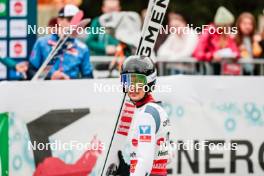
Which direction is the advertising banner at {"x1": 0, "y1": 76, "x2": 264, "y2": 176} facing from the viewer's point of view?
toward the camera

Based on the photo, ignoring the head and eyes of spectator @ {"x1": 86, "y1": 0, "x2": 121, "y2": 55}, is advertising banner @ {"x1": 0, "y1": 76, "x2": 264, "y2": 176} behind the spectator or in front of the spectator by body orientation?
in front

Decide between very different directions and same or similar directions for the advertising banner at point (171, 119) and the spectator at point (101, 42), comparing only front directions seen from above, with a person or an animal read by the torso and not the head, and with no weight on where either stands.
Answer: same or similar directions

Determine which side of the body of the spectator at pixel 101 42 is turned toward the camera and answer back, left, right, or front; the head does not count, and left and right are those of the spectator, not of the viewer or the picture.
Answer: front

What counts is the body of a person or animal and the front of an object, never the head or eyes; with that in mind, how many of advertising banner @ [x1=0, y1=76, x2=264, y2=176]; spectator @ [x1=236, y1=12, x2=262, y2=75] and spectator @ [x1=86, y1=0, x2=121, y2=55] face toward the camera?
3

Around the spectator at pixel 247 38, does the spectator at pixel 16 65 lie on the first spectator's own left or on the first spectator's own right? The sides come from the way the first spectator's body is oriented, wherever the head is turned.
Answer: on the first spectator's own right

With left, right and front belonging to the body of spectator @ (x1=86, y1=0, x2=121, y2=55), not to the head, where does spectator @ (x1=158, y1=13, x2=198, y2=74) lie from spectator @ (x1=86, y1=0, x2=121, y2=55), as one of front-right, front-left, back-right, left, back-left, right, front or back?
left

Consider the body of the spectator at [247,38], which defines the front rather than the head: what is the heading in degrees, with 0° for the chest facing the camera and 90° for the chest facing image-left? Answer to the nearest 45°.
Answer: approximately 0°

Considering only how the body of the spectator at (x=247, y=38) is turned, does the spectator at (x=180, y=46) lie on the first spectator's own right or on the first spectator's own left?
on the first spectator's own right

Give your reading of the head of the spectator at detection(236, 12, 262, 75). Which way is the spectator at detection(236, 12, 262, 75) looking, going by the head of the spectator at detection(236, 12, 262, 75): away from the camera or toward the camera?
toward the camera

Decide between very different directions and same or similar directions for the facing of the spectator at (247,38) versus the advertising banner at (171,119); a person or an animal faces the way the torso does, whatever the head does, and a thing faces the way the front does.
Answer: same or similar directions
